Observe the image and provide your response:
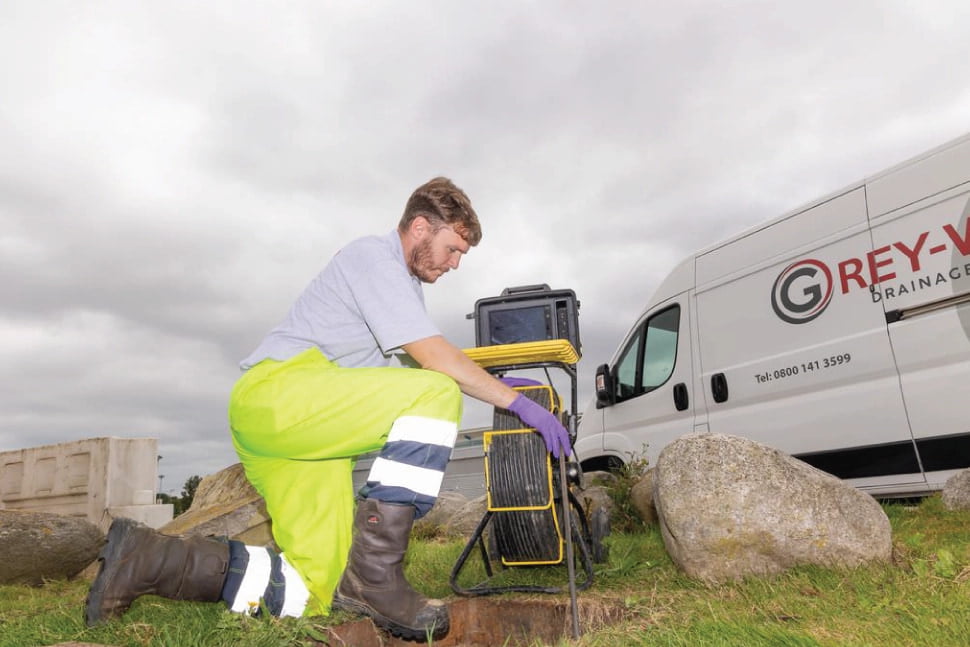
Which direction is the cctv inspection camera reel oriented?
toward the camera

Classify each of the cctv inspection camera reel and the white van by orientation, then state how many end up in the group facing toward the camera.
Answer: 1

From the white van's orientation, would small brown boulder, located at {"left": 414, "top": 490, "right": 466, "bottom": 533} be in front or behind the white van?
in front

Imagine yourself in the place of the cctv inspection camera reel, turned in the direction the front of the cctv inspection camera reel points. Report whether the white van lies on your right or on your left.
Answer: on your left

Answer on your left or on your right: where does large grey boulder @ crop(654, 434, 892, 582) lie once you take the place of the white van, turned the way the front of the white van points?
on your left

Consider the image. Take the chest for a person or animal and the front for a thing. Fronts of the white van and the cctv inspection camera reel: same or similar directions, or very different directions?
very different directions

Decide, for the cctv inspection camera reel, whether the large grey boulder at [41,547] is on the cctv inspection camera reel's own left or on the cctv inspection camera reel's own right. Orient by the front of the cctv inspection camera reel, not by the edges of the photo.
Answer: on the cctv inspection camera reel's own right

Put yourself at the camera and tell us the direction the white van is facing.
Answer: facing away from the viewer and to the left of the viewer
